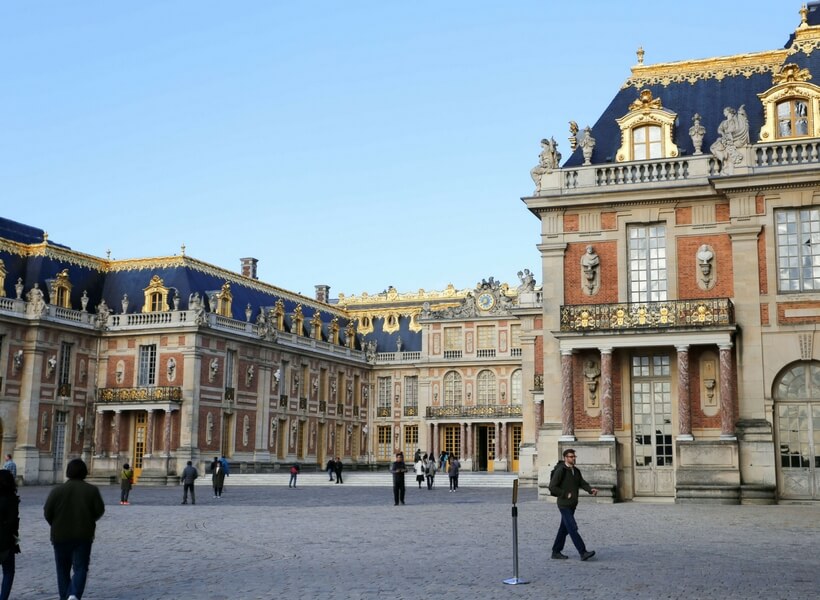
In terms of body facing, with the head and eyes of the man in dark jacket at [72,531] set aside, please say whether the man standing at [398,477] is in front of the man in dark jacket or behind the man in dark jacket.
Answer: in front

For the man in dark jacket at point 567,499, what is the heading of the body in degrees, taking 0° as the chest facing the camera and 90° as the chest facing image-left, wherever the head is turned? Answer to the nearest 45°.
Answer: approximately 315°

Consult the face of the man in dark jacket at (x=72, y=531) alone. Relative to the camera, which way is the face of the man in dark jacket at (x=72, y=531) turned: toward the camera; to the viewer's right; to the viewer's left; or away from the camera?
away from the camera

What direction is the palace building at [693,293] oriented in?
toward the camera

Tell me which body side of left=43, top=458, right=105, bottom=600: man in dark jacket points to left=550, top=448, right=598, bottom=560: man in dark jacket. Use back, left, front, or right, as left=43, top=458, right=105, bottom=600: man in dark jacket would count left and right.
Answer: right

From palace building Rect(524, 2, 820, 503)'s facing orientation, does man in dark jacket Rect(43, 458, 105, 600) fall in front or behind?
in front

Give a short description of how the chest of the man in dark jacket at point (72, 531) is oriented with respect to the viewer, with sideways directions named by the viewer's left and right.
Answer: facing away from the viewer

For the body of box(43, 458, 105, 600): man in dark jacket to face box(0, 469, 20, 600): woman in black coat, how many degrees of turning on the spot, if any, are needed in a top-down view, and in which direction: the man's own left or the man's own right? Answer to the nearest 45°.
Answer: approximately 90° to the man's own left

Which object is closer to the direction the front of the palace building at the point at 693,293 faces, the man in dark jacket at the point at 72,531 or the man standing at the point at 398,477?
the man in dark jacket

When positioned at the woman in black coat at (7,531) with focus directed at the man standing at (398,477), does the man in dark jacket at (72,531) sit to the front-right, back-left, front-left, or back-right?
front-right

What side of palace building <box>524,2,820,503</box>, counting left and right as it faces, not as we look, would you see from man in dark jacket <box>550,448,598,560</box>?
front

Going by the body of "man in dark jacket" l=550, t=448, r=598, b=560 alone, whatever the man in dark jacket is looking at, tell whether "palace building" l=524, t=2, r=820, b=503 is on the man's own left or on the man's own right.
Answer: on the man's own left

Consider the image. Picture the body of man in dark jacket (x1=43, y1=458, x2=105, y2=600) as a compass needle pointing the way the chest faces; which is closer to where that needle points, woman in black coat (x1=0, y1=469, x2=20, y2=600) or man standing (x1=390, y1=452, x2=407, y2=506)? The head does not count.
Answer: the man standing
